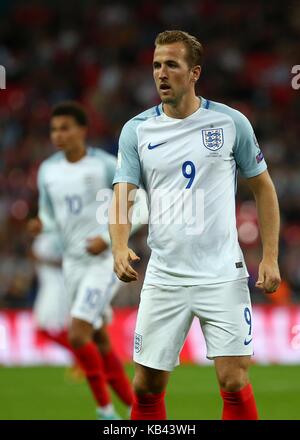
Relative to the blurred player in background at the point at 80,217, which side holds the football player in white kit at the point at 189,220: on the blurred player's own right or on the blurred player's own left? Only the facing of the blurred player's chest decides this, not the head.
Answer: on the blurred player's own left

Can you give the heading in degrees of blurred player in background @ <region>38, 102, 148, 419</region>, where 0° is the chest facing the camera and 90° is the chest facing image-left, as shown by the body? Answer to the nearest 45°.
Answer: approximately 45°

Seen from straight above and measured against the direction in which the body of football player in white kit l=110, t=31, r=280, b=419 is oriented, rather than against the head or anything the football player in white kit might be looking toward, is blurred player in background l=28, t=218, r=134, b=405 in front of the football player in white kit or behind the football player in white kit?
behind

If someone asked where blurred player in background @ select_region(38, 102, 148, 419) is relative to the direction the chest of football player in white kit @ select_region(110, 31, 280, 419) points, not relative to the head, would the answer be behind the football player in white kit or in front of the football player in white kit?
behind

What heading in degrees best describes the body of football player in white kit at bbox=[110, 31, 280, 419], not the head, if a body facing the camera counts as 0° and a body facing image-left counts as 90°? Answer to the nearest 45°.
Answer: approximately 0°
